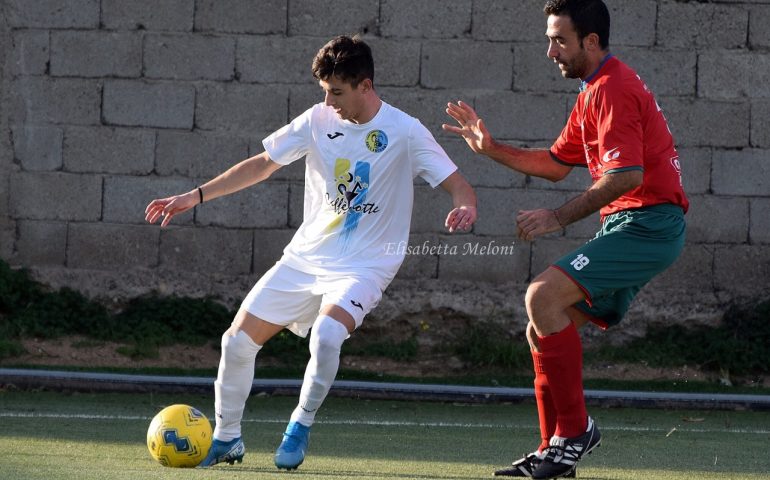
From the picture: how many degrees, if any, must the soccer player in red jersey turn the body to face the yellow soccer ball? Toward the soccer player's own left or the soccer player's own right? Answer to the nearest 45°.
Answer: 0° — they already face it

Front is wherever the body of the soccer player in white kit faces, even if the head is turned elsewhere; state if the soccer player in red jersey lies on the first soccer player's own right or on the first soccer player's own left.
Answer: on the first soccer player's own left

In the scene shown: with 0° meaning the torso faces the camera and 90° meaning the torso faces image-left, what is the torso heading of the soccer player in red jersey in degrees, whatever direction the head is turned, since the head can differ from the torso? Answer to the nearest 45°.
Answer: approximately 90°

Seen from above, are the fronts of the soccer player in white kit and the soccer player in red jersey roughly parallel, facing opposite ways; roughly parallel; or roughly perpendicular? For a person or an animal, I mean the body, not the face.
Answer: roughly perpendicular

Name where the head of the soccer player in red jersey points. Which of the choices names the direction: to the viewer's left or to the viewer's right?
to the viewer's left

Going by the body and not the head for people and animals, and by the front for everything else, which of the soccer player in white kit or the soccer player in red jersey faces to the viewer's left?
the soccer player in red jersey

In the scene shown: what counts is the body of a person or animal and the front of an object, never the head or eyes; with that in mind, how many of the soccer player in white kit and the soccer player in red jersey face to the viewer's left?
1

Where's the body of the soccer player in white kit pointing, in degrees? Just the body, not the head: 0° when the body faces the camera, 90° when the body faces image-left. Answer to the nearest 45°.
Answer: approximately 0°
